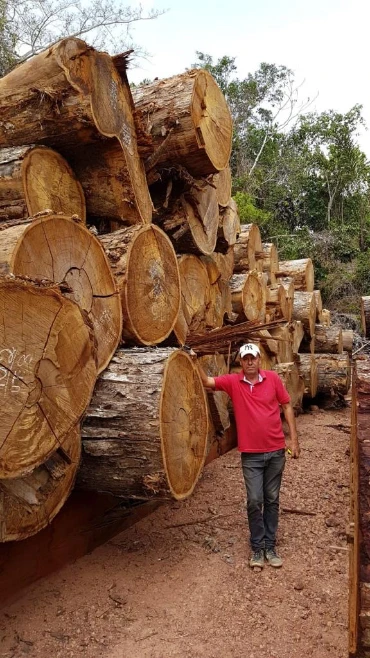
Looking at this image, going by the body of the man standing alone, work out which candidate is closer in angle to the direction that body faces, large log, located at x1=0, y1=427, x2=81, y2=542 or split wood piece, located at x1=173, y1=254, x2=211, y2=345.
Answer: the large log

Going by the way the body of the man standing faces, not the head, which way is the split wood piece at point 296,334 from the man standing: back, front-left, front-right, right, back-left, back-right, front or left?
back

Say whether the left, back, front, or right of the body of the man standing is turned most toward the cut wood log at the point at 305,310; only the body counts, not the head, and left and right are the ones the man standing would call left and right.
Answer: back

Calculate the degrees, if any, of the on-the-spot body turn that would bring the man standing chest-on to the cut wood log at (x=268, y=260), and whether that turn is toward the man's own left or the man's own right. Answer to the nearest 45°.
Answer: approximately 180°

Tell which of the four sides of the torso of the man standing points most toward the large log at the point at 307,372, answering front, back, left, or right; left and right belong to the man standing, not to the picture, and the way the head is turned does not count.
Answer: back

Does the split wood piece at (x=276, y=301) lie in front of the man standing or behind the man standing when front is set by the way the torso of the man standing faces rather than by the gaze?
behind

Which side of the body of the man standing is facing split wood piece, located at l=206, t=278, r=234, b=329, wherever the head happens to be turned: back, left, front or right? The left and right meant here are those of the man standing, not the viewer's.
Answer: back

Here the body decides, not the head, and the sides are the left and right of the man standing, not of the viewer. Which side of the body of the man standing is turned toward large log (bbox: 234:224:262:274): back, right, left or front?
back

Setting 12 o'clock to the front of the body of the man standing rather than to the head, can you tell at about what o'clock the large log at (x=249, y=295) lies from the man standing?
The large log is roughly at 6 o'clock from the man standing.

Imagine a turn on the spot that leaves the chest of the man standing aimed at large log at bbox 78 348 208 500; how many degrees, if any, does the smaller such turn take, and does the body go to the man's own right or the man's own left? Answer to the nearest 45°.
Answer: approximately 45° to the man's own right

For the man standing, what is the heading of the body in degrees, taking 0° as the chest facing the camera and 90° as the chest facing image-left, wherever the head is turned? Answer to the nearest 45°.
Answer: approximately 0°
